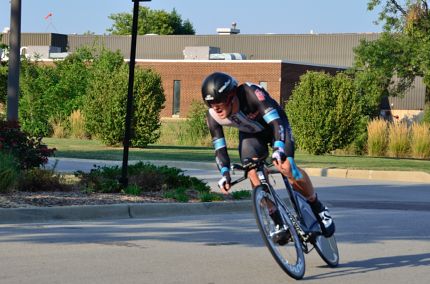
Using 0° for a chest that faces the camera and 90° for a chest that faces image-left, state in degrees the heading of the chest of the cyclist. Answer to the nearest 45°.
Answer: approximately 45°

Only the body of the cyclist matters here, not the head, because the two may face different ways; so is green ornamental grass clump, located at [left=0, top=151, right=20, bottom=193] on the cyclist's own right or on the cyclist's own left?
on the cyclist's own right

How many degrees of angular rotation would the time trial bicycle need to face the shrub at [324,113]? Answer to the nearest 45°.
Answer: approximately 135° to its right

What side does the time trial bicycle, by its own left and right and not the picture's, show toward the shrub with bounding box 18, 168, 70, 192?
right

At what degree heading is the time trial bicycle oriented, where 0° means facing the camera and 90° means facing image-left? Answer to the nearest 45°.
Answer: approximately 45°

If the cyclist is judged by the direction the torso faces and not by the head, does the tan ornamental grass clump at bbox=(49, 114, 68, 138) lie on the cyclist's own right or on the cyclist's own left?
on the cyclist's own right

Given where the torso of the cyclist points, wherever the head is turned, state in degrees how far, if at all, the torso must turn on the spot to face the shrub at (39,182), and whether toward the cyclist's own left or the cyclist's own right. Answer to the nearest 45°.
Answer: approximately 90° to the cyclist's own right

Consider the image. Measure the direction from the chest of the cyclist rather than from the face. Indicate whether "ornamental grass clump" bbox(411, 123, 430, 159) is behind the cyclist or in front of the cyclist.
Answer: behind
